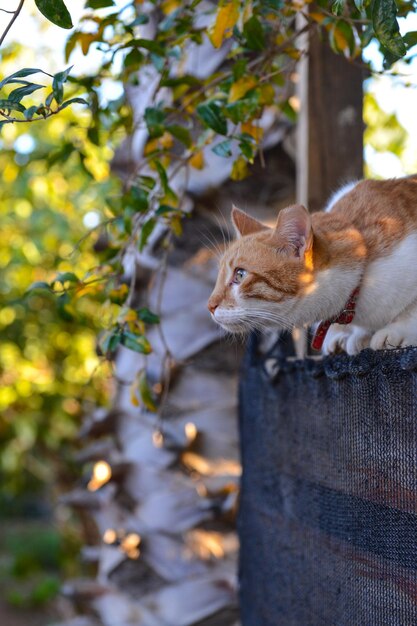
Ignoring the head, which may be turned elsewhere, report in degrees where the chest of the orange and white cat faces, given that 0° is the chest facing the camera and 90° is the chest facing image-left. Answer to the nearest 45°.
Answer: approximately 90°
